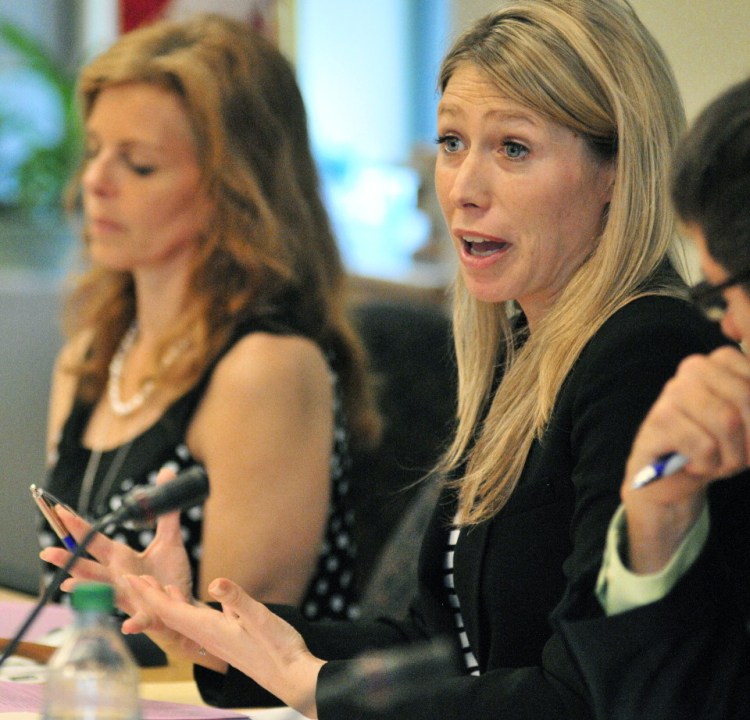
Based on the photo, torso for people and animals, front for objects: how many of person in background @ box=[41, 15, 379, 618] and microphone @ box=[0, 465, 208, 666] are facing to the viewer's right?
1

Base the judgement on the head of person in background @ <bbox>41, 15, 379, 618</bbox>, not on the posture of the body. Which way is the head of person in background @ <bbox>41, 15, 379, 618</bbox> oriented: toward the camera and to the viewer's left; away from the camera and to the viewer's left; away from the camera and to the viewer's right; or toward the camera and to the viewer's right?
toward the camera and to the viewer's left

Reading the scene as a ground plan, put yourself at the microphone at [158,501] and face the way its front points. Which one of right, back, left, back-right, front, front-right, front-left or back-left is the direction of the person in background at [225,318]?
left

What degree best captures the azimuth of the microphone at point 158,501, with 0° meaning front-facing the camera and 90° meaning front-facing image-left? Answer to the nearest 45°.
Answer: approximately 270°

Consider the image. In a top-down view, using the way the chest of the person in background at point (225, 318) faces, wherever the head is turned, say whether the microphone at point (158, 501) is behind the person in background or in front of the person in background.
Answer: in front

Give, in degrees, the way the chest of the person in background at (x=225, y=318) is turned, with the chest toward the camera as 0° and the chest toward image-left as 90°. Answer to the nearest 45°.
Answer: approximately 45°
